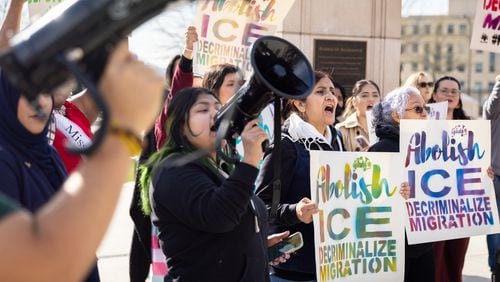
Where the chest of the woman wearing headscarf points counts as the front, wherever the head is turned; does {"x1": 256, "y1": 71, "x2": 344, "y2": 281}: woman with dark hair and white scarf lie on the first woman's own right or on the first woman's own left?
on the first woman's own left

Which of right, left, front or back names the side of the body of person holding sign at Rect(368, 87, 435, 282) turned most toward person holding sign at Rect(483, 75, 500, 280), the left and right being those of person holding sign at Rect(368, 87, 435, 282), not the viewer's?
left

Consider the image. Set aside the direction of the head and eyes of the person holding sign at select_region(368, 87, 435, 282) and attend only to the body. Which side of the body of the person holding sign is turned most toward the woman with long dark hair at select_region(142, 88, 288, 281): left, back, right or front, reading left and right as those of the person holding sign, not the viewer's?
right

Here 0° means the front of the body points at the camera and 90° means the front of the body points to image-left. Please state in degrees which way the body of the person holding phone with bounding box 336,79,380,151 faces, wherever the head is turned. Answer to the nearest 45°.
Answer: approximately 315°

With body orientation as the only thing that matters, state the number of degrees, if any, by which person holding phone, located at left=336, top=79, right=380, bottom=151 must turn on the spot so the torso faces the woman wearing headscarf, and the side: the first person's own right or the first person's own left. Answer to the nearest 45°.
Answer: approximately 45° to the first person's own right

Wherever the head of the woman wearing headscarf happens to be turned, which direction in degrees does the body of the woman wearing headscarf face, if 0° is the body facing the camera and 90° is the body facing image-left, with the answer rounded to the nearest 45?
approximately 315°
